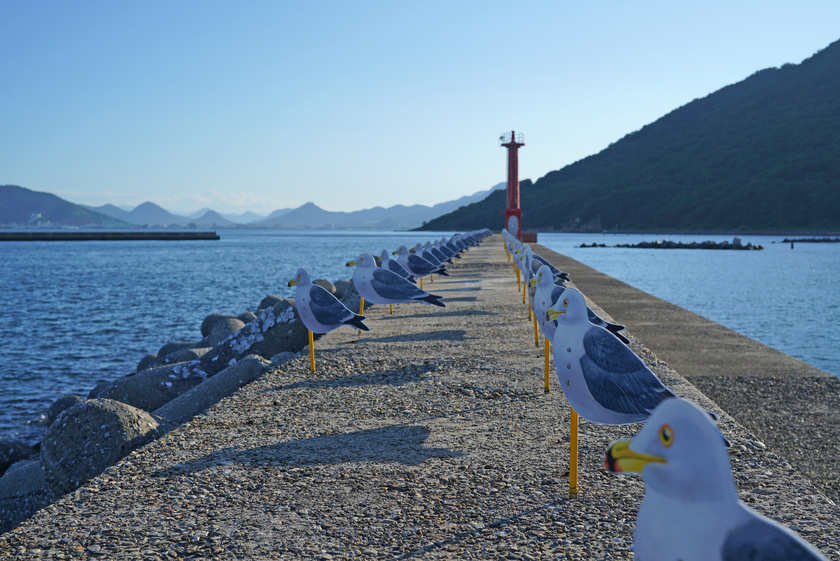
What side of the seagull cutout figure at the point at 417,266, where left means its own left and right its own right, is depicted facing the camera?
left

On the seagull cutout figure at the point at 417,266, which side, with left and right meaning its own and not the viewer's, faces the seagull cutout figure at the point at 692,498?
left

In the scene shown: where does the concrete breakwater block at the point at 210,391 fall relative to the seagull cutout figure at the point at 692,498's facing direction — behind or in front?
in front

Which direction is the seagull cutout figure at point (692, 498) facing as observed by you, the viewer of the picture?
facing to the left of the viewer

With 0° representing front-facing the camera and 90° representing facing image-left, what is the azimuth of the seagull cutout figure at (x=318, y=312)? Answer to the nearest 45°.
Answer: approximately 90°

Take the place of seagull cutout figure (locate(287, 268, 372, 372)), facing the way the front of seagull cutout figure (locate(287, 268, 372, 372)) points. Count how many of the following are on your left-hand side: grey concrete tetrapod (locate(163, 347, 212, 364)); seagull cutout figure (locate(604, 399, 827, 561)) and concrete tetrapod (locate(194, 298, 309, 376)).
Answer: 1

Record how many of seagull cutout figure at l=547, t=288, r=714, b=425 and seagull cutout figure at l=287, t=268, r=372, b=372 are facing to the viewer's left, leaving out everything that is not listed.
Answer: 2

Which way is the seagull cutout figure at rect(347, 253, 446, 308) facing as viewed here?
to the viewer's left

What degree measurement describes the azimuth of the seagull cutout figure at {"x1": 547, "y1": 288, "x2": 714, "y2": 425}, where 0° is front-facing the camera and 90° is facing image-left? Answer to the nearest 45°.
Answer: approximately 90°

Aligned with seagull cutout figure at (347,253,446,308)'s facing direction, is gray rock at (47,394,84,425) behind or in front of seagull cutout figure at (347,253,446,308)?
in front
